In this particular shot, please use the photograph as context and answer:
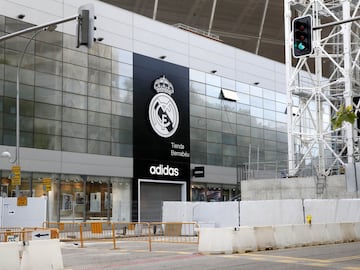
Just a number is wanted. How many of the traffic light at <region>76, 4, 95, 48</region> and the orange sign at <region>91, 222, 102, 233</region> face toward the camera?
1

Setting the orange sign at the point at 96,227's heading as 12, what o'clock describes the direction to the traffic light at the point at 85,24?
The traffic light is roughly at 12 o'clock from the orange sign.

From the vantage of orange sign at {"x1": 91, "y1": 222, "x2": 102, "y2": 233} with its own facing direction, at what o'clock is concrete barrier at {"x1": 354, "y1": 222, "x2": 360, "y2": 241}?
The concrete barrier is roughly at 10 o'clock from the orange sign.

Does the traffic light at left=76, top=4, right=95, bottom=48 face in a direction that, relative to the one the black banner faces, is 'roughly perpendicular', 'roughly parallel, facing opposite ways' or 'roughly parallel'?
roughly perpendicular

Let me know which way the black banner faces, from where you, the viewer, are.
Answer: facing the viewer and to the right of the viewer

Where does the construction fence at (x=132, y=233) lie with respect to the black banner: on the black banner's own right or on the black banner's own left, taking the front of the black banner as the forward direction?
on the black banner's own right

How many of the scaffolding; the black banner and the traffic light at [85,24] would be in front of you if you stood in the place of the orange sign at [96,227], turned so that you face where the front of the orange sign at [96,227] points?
1

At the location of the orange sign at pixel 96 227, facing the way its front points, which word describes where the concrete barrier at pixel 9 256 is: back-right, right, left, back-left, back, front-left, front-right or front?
front

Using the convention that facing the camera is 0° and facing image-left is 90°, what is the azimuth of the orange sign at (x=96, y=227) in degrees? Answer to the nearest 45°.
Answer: approximately 0°

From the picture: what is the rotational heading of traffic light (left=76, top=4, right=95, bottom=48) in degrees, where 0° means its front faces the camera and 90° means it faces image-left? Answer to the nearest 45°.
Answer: approximately 225°

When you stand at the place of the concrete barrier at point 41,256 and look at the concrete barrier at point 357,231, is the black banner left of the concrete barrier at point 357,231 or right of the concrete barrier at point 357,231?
left
